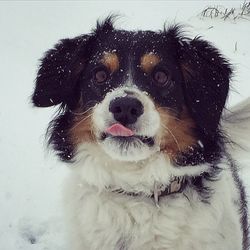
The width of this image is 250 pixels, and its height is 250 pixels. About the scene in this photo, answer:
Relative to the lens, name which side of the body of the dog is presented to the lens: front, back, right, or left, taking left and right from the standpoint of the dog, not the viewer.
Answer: front
